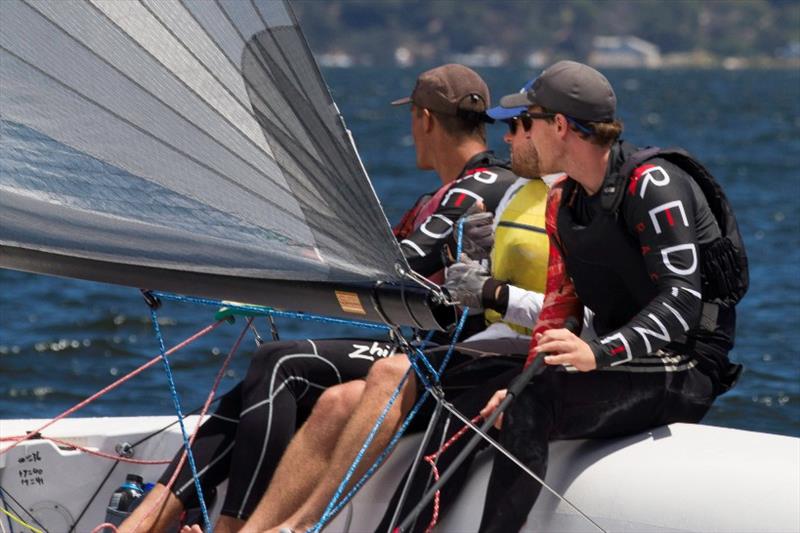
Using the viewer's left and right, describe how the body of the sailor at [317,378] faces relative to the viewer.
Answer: facing to the left of the viewer

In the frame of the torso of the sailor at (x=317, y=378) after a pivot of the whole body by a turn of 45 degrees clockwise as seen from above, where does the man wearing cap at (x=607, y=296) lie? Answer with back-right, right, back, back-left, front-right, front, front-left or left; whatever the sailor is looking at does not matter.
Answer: back

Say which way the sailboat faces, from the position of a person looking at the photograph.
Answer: facing away from the viewer and to the left of the viewer

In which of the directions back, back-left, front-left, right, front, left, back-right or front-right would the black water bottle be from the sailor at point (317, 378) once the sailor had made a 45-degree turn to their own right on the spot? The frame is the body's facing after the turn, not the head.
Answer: front

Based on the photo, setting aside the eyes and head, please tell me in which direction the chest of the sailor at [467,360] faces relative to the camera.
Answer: to the viewer's left

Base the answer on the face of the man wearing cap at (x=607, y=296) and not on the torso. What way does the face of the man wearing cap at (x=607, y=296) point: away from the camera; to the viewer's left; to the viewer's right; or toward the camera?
to the viewer's left
